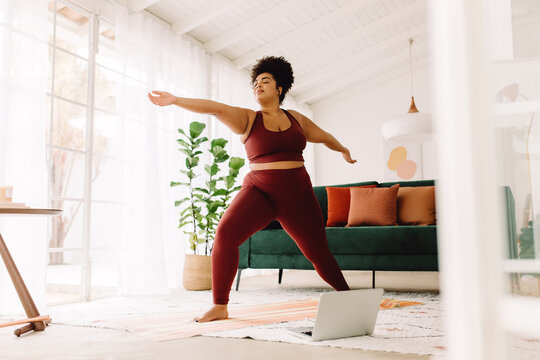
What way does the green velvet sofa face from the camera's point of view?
toward the camera

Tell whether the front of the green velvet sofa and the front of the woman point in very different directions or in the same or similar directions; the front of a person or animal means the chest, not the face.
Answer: same or similar directions

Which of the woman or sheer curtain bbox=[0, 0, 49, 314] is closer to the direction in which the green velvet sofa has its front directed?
the woman

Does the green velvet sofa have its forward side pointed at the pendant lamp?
no

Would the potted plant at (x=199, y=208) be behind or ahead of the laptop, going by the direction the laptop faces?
ahead

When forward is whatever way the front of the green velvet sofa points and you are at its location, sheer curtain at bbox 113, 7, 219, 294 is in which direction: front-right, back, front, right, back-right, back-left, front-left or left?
right

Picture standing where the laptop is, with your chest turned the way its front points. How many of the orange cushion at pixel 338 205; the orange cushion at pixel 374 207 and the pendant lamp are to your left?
0

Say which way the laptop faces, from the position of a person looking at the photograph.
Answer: facing away from the viewer and to the left of the viewer

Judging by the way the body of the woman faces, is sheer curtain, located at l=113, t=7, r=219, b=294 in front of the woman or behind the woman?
behind

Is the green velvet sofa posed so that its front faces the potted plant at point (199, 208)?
no

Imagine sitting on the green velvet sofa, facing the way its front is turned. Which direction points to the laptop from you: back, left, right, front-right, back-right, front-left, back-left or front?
front

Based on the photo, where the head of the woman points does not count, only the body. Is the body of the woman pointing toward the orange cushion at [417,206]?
no

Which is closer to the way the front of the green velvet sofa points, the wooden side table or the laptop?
the laptop

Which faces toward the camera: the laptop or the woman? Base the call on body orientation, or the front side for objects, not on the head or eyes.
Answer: the woman

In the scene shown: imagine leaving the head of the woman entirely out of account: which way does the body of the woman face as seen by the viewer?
toward the camera

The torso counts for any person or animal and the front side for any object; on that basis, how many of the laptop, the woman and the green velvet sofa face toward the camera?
2
